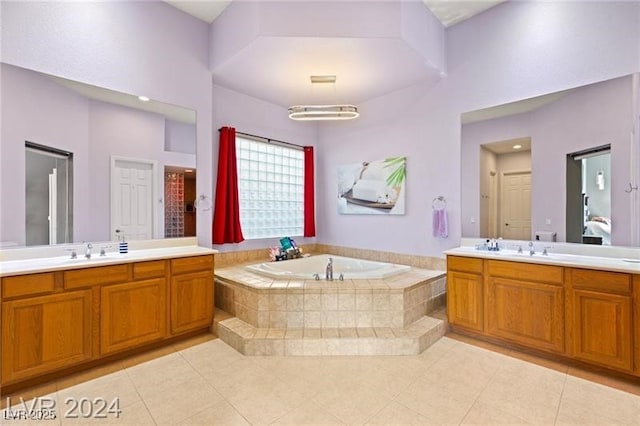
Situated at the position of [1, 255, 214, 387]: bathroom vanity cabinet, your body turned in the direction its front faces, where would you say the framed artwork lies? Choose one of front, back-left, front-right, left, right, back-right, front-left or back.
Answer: front-left

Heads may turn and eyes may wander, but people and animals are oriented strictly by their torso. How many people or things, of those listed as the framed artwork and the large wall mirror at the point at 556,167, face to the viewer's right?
0

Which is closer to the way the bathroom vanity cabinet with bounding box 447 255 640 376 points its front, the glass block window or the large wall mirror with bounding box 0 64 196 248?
the large wall mirror

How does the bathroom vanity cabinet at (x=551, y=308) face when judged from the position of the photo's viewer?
facing the viewer and to the left of the viewer

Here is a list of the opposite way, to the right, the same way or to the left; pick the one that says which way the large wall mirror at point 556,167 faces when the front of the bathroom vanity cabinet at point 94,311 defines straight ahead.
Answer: the opposite way

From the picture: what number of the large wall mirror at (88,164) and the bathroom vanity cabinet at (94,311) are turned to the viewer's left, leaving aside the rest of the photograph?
0

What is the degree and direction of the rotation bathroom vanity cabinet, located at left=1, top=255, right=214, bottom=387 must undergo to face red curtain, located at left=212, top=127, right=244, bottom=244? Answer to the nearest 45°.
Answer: approximately 90° to its left

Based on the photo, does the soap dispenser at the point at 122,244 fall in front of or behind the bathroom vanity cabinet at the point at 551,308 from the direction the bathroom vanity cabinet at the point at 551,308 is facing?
in front

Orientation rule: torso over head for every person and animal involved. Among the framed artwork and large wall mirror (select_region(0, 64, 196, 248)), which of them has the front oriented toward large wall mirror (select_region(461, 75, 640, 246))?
large wall mirror (select_region(0, 64, 196, 248))

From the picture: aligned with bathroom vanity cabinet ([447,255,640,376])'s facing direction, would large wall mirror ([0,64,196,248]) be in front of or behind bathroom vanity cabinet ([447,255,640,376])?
in front

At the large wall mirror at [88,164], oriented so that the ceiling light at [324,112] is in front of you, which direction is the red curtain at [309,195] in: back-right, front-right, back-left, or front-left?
front-left

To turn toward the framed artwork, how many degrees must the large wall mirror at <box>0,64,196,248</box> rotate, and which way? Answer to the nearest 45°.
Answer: approximately 45° to its left

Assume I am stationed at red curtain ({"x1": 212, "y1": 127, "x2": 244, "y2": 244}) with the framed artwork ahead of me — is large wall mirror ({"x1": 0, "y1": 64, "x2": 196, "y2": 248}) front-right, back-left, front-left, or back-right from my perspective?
back-right

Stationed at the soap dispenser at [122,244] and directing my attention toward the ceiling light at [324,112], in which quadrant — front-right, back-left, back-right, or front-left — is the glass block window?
front-left
